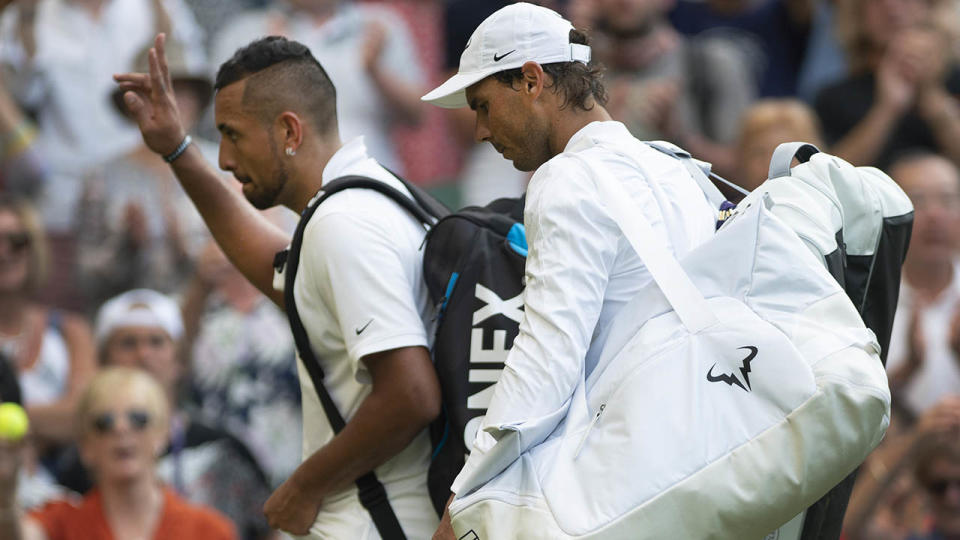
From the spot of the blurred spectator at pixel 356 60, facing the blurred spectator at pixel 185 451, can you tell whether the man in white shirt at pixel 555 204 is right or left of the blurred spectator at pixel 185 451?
left

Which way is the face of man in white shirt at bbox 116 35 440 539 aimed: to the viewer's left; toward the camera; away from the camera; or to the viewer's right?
to the viewer's left

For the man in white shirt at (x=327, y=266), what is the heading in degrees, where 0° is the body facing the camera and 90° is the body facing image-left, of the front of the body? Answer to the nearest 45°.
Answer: approximately 90°

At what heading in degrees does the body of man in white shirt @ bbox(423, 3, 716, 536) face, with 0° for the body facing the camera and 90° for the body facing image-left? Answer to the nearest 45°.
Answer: approximately 90°

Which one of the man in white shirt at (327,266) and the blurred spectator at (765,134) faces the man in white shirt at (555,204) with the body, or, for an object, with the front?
the blurred spectator

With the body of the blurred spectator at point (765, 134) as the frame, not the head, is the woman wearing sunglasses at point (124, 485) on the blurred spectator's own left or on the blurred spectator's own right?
on the blurred spectator's own right

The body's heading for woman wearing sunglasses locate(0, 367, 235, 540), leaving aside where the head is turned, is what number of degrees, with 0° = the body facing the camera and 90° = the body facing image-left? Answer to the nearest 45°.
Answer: approximately 0°
